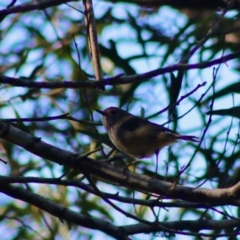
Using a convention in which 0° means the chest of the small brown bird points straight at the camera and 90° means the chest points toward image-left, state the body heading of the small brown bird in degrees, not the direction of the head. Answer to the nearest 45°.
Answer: approximately 90°
